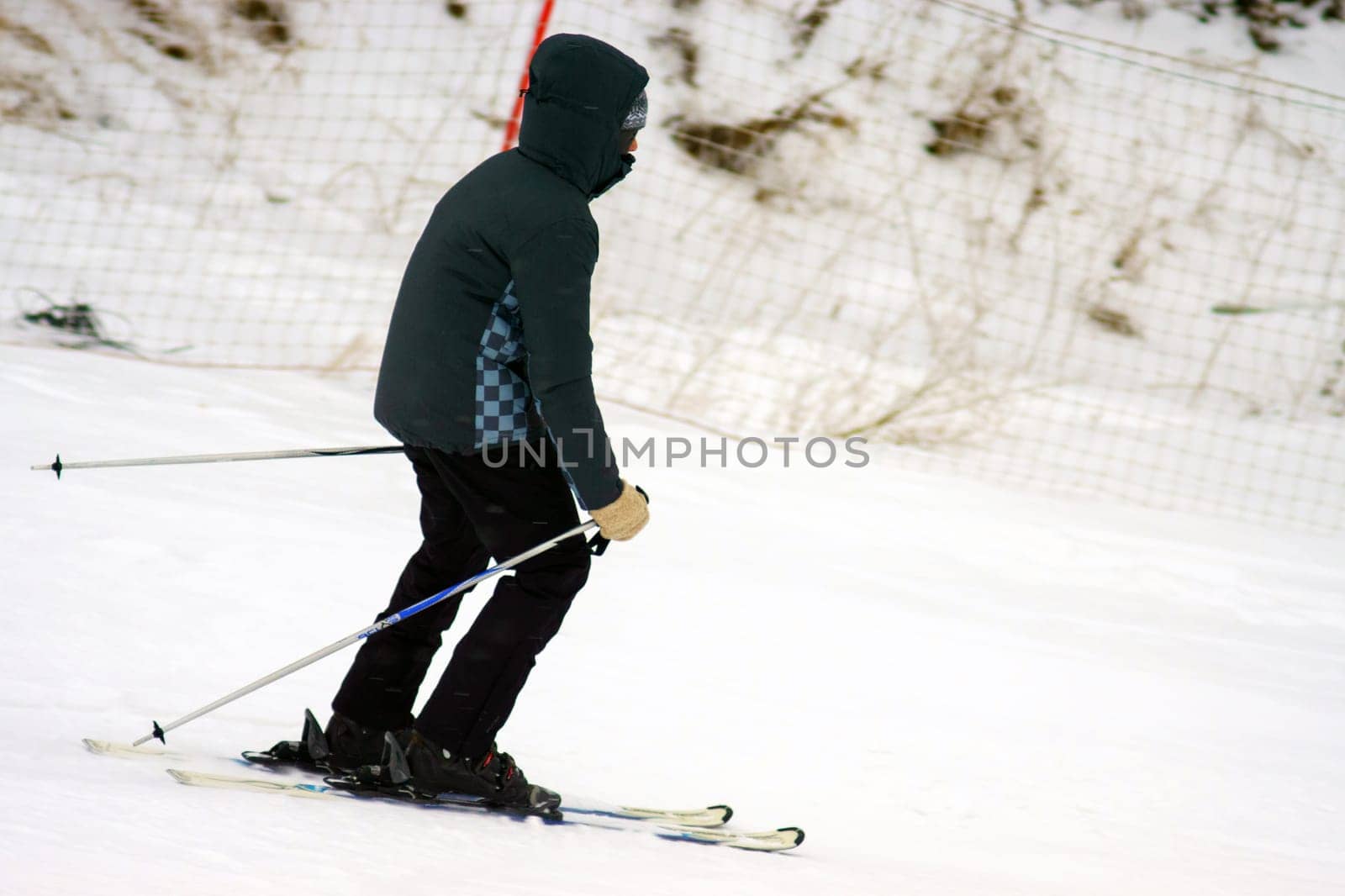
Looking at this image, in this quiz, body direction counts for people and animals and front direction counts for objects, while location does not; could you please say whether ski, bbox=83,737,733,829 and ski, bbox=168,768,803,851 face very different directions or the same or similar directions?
same or similar directions

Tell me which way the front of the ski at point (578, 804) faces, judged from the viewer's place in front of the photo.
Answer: facing to the right of the viewer

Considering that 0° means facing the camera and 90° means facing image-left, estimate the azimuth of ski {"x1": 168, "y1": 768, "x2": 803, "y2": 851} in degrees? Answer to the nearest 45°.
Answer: approximately 270°

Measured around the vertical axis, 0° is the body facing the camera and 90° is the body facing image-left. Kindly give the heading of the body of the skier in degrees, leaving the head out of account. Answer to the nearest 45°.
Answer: approximately 270°
